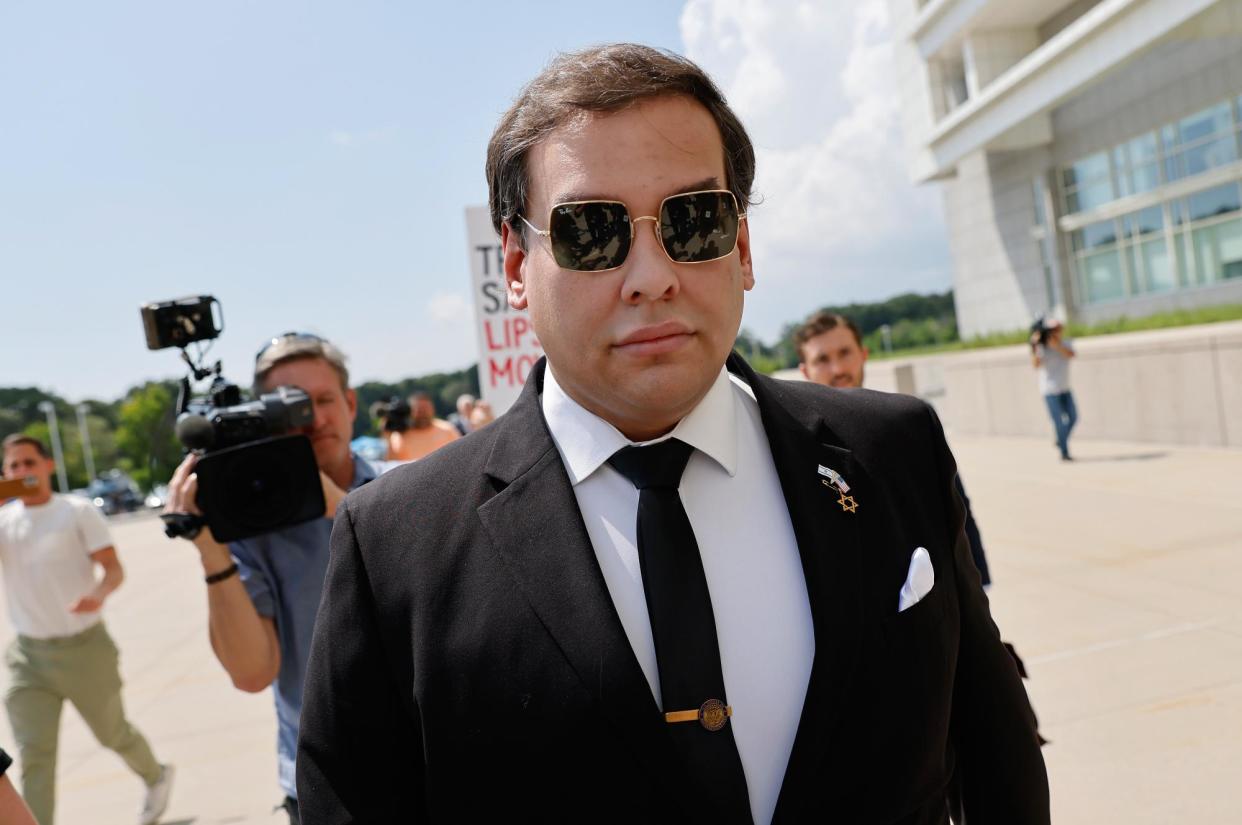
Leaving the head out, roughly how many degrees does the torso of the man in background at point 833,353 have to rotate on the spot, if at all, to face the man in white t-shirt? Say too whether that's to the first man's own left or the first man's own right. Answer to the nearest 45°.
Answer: approximately 90° to the first man's own right

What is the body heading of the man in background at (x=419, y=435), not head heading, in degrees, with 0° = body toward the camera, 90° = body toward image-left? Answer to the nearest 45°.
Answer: approximately 0°

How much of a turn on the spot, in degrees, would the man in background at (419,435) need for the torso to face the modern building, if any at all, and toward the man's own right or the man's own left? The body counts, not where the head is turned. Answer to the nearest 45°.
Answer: approximately 135° to the man's own left

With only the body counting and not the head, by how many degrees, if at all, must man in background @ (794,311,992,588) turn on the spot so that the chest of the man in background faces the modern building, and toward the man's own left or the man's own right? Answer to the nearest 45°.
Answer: approximately 180°

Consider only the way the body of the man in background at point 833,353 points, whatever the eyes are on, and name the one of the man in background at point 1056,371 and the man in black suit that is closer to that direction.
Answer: the man in black suit

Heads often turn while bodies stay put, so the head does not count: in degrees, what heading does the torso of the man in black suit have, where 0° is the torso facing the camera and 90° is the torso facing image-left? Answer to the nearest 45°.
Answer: approximately 0°

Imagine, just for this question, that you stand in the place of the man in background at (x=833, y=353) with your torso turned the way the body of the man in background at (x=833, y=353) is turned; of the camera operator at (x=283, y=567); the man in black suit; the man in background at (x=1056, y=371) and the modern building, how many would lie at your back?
2

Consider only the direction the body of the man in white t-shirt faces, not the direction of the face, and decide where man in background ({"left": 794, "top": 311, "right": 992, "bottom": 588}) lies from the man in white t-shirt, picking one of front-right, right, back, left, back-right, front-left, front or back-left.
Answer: left
